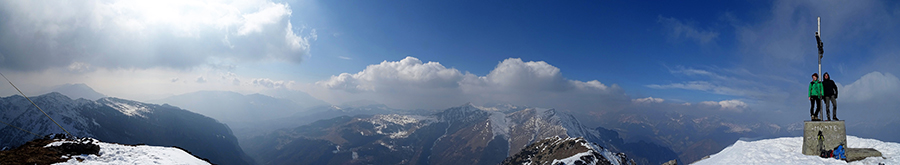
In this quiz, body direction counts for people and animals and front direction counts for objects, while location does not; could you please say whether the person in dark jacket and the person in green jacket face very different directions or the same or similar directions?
same or similar directions

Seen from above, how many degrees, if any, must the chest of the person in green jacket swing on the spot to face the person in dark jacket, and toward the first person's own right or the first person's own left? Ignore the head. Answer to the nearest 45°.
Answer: approximately 45° to the first person's own left

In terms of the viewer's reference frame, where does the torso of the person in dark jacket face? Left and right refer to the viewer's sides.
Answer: facing the viewer

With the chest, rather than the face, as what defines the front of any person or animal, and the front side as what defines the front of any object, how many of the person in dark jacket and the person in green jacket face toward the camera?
2

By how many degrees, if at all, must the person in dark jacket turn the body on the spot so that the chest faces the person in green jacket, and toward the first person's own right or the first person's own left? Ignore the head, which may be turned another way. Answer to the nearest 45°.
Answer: approximately 135° to the first person's own right
